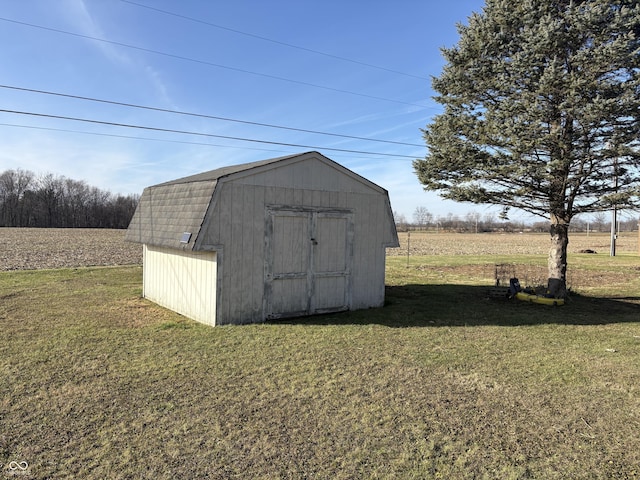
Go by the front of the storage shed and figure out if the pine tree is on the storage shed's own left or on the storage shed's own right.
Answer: on the storage shed's own left

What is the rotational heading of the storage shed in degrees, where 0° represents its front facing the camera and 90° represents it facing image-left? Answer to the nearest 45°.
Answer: approximately 315°
